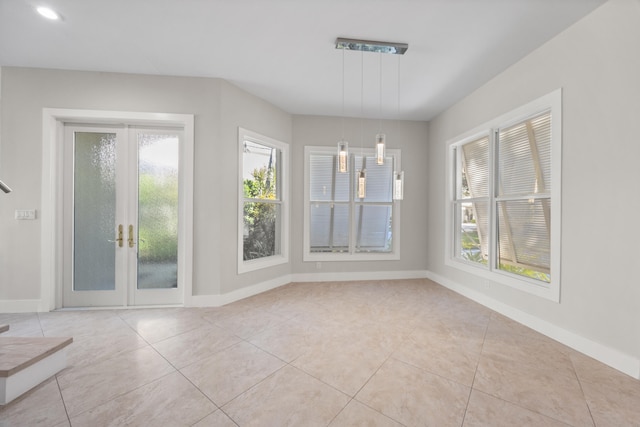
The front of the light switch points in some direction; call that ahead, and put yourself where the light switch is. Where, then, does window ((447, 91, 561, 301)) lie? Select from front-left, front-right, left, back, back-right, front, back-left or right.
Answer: front-left

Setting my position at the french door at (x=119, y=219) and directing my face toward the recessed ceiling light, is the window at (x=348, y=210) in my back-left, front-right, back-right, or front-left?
back-left

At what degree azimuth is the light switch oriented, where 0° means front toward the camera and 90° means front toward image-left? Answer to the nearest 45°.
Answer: approximately 0°

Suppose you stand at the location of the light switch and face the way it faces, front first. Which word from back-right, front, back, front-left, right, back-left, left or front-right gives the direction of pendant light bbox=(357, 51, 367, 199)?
front-left

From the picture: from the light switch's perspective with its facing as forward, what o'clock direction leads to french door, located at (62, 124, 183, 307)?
The french door is roughly at 10 o'clock from the light switch.
